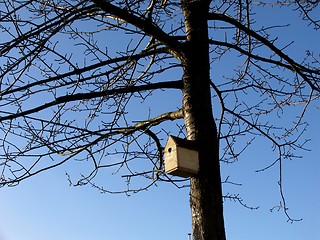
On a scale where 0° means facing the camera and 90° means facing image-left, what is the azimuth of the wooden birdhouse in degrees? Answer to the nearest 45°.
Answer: approximately 45°
